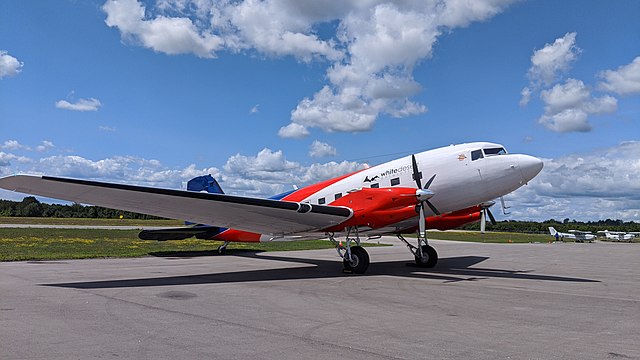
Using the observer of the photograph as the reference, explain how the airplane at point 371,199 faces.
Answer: facing the viewer and to the right of the viewer
